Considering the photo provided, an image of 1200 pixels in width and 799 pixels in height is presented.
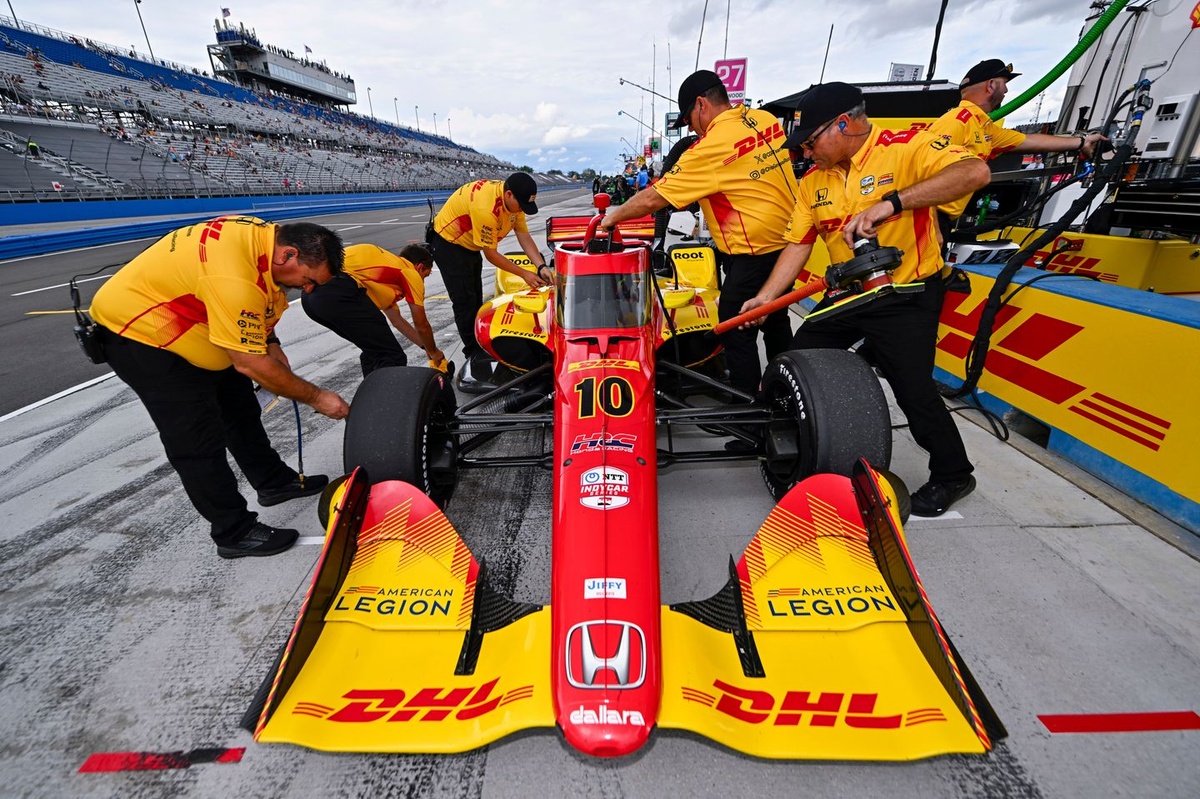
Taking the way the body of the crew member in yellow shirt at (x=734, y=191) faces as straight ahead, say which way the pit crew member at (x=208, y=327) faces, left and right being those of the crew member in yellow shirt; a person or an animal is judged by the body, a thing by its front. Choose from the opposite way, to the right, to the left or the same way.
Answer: to the right

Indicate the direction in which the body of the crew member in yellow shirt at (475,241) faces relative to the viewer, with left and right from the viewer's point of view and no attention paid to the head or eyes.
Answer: facing to the right of the viewer

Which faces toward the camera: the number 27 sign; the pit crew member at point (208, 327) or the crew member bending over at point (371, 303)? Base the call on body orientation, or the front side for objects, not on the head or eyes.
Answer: the number 27 sign

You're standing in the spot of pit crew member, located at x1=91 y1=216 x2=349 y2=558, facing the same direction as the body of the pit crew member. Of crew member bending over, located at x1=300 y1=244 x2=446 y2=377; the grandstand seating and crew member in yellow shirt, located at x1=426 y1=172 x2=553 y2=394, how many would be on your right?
0

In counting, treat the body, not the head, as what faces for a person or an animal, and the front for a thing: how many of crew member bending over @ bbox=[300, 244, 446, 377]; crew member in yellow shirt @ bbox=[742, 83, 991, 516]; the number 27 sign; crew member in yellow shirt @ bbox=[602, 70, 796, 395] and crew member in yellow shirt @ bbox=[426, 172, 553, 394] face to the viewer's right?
2

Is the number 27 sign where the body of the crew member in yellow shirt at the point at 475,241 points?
no

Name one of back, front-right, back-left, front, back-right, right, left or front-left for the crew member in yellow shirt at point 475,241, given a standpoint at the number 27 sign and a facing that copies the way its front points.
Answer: front

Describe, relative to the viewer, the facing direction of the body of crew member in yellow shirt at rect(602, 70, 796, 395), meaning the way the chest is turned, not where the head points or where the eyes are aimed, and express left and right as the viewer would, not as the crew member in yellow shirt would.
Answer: facing away from the viewer and to the left of the viewer

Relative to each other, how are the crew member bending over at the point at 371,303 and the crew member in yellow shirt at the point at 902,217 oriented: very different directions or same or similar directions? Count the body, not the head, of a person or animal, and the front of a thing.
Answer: very different directions

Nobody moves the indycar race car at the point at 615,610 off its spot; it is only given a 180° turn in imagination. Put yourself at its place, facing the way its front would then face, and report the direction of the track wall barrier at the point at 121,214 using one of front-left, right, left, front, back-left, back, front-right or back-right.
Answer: front-left

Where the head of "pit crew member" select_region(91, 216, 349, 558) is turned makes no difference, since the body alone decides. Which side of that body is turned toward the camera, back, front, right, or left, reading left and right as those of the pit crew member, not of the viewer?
right

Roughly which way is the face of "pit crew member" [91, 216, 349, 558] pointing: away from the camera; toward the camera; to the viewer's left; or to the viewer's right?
to the viewer's right

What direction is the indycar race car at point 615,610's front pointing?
toward the camera

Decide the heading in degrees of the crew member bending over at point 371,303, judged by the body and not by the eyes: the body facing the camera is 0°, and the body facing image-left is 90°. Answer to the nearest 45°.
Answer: approximately 270°
